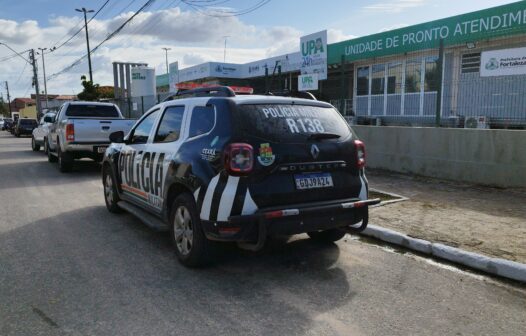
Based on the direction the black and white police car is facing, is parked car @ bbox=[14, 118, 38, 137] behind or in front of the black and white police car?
in front

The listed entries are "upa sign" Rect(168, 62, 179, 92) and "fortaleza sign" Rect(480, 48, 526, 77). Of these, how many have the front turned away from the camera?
0

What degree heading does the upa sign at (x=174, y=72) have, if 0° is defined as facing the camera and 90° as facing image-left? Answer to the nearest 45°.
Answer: approximately 45°

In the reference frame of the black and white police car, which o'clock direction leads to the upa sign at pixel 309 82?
The upa sign is roughly at 2 o'clock from the black and white police car.

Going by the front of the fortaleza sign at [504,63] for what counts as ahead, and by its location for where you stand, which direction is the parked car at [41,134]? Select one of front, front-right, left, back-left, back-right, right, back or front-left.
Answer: front-right

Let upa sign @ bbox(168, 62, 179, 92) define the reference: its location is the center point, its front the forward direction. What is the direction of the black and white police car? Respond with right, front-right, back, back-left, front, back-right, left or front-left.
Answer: front-left

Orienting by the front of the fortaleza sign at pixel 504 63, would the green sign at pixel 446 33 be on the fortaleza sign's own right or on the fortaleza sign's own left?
on the fortaleza sign's own right

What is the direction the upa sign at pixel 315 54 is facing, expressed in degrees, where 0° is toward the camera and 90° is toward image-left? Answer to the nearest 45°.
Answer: approximately 45°

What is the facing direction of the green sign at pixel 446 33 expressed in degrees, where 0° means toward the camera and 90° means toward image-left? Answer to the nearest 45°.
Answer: approximately 45°

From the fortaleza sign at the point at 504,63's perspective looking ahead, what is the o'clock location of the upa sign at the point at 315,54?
the upa sign at the point at 315,54 is roughly at 2 o'clock from the fortaleza sign at the point at 504,63.

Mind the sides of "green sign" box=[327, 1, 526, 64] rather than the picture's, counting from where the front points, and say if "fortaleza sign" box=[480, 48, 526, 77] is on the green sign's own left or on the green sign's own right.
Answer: on the green sign's own left

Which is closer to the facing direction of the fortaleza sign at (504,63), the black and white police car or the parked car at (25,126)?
the black and white police car

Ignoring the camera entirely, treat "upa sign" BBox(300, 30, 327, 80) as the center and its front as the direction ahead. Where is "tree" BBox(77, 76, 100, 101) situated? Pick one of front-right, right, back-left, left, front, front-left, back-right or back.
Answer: right

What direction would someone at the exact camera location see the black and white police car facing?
facing away from the viewer and to the left of the viewer

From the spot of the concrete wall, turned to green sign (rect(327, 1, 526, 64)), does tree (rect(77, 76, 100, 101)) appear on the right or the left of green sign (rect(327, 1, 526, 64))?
left

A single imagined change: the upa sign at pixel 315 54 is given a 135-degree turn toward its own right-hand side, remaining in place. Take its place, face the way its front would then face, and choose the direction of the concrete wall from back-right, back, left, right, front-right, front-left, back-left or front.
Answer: back-right
